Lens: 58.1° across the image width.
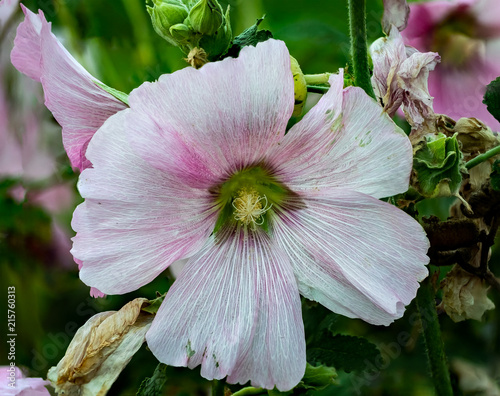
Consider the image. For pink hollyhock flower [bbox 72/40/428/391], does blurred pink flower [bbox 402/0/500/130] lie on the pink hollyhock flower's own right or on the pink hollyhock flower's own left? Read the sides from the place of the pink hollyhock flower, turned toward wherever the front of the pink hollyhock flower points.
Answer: on the pink hollyhock flower's own left

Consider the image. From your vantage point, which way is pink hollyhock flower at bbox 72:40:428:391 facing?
toward the camera
